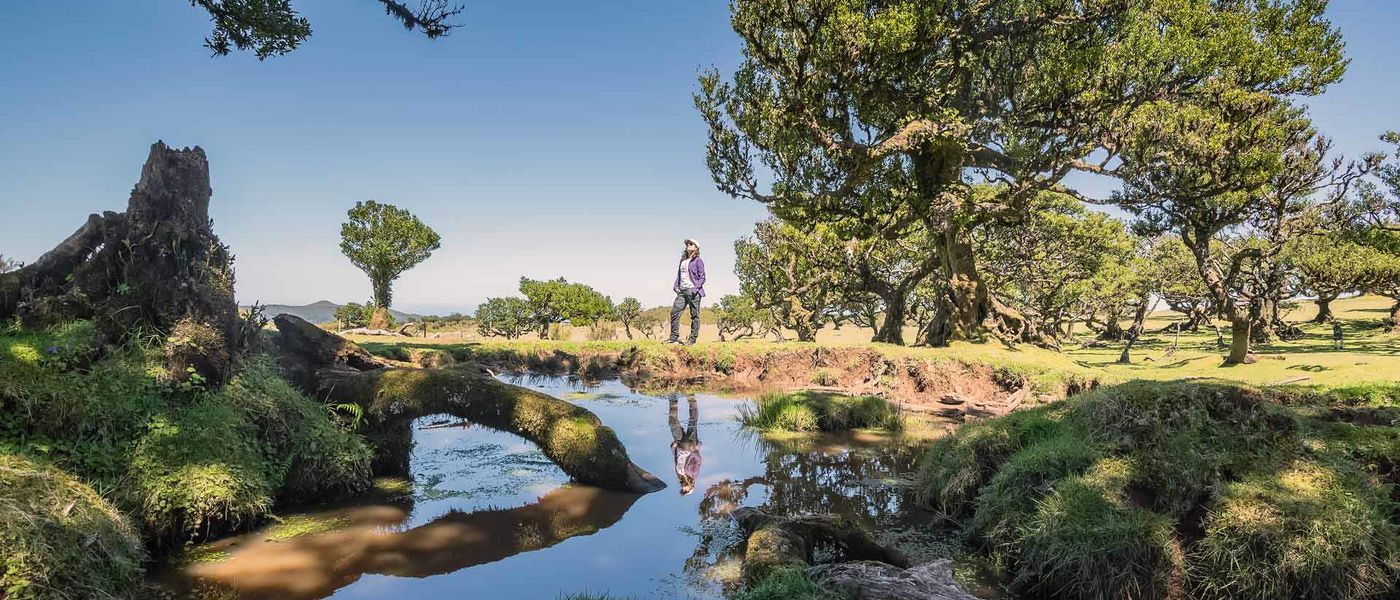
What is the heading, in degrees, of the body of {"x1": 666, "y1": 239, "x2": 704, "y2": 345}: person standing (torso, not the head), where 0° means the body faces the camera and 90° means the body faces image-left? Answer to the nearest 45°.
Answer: approximately 45°

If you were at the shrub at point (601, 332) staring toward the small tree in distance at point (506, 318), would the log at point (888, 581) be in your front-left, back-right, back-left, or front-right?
back-left

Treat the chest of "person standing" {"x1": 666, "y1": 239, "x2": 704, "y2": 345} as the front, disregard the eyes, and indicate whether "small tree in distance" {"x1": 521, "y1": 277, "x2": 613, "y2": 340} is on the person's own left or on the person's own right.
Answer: on the person's own right

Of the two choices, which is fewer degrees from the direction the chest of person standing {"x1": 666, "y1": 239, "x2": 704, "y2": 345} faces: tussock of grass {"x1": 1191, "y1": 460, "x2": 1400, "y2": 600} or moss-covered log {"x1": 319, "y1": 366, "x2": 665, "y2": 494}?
the moss-covered log

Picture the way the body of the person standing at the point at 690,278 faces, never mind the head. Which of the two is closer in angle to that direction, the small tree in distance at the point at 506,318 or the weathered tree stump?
the weathered tree stump

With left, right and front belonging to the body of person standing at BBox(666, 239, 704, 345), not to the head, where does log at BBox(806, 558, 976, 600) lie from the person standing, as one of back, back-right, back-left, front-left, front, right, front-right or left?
front-left

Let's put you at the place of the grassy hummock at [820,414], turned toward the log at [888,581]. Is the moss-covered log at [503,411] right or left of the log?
right

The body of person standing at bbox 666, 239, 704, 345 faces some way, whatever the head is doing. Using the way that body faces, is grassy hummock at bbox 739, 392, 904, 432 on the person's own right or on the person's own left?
on the person's own left

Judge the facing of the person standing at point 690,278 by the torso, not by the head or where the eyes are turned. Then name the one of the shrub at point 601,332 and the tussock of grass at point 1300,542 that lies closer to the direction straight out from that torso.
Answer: the tussock of grass

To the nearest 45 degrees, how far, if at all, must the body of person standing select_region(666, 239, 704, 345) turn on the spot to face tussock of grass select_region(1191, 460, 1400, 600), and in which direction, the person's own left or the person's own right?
approximately 45° to the person's own left
